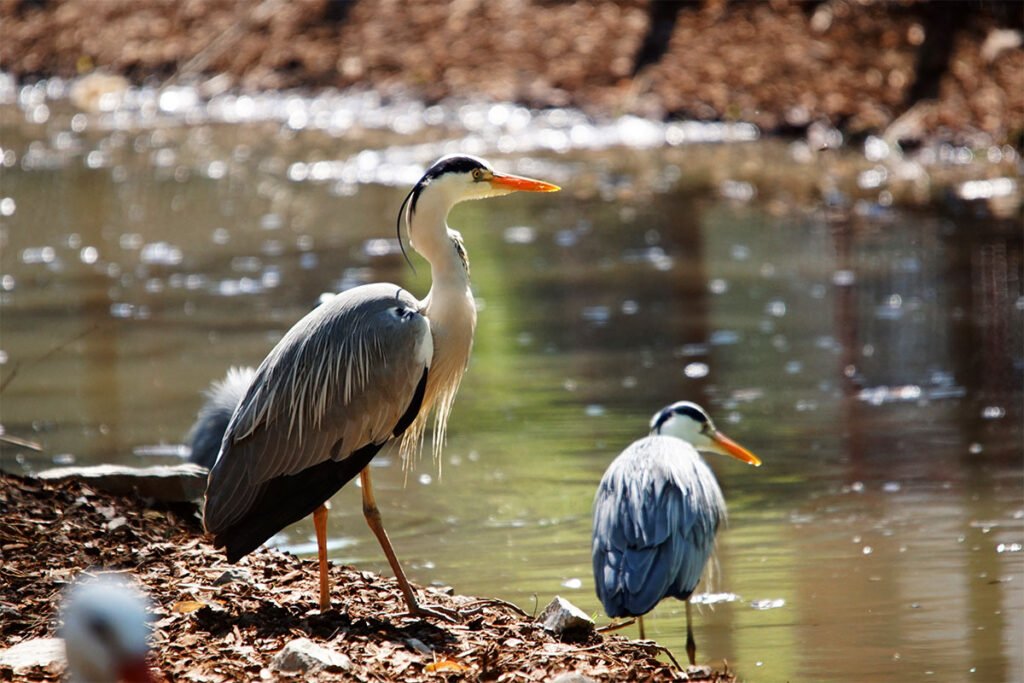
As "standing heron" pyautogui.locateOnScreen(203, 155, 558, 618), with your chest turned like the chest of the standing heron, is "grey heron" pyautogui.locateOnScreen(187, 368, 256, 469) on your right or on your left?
on your left

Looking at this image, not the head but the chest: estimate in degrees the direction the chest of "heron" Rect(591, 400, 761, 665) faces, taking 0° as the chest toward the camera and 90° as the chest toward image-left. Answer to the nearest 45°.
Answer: approximately 225°

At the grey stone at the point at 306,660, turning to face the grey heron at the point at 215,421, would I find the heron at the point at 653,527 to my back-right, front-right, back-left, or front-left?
front-right

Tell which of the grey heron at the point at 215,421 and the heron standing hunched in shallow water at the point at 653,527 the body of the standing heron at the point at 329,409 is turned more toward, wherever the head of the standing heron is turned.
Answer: the heron standing hunched in shallow water

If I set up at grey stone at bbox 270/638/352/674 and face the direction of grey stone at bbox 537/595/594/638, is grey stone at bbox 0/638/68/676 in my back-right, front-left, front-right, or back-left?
back-left

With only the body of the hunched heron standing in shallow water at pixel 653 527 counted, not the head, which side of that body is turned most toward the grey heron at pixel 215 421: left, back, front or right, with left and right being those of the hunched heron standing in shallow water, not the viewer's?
left

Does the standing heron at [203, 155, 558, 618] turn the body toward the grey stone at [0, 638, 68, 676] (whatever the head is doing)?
no

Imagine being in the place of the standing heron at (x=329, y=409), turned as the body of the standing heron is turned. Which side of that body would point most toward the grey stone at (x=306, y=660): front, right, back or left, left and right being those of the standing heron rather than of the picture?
right

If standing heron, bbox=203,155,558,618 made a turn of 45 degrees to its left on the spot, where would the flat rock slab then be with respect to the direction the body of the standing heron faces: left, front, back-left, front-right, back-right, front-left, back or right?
left

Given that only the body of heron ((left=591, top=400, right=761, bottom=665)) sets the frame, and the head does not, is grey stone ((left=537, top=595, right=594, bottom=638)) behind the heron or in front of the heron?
behind

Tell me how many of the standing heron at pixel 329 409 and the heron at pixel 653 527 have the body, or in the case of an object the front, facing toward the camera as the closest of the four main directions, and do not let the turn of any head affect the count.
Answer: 0

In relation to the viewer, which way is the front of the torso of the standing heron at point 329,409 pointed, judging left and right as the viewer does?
facing to the right of the viewer
